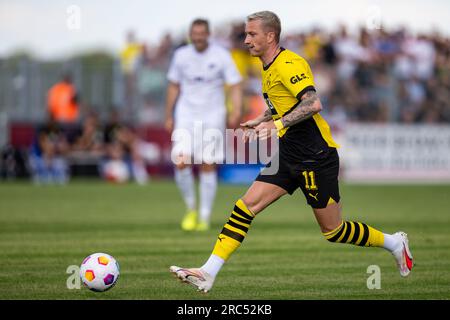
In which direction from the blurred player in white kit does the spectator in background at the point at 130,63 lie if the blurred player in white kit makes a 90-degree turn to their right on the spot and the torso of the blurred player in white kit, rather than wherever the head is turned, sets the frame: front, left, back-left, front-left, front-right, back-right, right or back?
right

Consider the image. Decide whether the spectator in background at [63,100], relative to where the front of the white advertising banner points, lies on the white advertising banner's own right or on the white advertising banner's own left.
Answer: on the white advertising banner's own right

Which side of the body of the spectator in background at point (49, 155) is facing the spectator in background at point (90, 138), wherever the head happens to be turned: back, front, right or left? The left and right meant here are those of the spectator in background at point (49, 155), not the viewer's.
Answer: left

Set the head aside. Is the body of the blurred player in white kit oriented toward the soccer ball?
yes

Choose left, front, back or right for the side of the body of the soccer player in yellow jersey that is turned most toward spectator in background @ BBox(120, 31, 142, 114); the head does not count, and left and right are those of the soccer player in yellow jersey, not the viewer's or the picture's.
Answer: right

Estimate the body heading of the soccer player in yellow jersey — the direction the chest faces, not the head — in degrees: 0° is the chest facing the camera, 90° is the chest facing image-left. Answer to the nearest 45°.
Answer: approximately 90°

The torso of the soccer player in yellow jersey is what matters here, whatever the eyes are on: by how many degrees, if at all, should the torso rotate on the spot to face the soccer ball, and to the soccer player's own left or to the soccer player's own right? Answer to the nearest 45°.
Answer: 0° — they already face it

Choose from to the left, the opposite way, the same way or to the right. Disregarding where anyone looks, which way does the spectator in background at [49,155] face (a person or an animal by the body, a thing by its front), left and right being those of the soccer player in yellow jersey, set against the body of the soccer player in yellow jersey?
to the left

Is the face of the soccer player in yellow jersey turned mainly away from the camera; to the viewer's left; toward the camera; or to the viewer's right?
to the viewer's left
